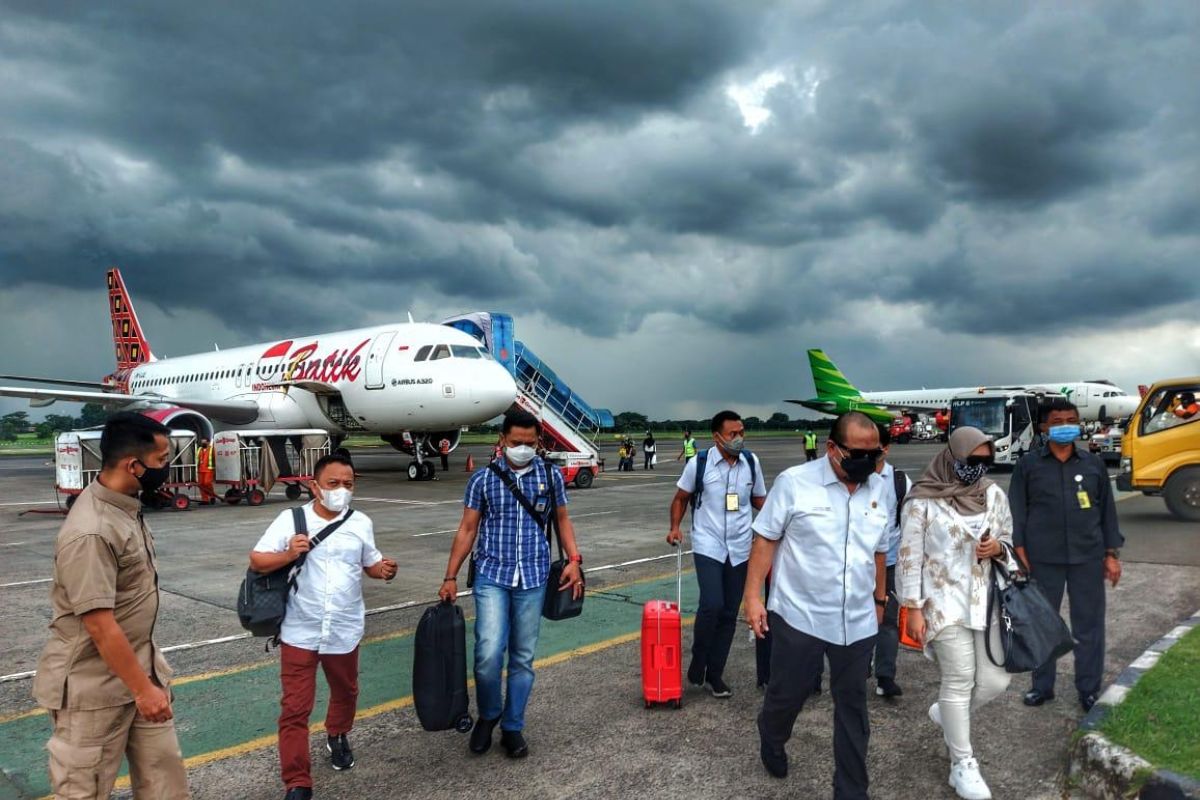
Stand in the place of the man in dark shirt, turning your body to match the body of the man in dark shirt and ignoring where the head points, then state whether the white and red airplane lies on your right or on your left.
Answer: on your right

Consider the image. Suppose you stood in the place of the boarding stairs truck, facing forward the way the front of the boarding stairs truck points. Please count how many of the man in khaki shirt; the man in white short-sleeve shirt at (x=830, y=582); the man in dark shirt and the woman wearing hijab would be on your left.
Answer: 4

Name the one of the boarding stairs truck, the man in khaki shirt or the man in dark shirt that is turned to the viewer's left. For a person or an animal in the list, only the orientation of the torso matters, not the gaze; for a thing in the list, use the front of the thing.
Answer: the boarding stairs truck

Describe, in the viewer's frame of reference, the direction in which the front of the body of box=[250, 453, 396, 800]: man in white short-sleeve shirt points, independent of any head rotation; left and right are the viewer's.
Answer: facing the viewer

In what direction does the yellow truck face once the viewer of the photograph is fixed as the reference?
facing to the left of the viewer

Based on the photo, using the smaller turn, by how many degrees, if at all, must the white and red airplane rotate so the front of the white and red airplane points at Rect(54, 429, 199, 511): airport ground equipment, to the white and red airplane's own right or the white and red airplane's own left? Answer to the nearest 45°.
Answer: approximately 90° to the white and red airplane's own right

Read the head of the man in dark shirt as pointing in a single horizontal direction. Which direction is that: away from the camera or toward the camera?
toward the camera

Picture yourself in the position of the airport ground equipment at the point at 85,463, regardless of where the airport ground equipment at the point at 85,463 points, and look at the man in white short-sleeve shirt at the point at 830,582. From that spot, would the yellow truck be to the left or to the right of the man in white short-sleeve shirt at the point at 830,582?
left

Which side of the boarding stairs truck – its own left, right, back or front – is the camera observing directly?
left

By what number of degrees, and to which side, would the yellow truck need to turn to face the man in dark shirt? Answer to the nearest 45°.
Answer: approximately 90° to its left

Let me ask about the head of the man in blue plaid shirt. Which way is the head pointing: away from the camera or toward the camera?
toward the camera

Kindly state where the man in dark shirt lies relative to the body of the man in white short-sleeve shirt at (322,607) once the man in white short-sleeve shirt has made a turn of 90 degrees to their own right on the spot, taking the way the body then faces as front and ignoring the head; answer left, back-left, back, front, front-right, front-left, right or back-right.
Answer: back

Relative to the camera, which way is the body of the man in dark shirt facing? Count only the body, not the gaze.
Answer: toward the camera

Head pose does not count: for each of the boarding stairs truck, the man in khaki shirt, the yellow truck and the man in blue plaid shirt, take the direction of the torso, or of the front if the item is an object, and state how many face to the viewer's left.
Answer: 2

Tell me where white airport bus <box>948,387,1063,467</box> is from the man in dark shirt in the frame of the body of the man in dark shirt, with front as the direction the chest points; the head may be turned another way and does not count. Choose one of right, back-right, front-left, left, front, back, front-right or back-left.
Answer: back

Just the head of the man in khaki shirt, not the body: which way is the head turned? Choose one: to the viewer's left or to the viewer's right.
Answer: to the viewer's right

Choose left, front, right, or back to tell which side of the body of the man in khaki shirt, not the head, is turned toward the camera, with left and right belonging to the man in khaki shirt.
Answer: right
